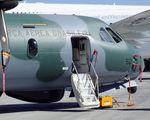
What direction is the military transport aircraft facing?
to the viewer's right
